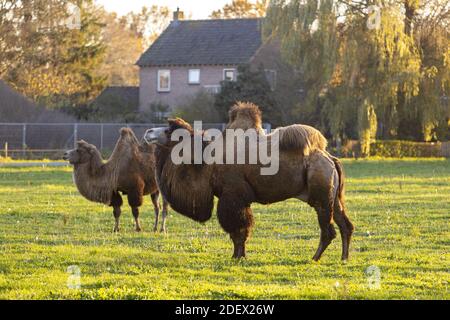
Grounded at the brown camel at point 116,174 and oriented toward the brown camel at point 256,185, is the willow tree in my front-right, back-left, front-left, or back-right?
back-left

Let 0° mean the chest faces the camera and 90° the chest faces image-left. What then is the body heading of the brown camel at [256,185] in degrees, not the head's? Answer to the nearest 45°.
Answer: approximately 90°

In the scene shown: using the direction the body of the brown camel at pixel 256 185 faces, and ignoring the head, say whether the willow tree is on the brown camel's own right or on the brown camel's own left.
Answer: on the brown camel's own right

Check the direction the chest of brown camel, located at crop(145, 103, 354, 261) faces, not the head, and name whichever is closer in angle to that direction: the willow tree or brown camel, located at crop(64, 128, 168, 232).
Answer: the brown camel

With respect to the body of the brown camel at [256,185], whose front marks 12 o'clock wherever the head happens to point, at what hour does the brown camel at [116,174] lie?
the brown camel at [116,174] is roughly at 2 o'clock from the brown camel at [256,185].
